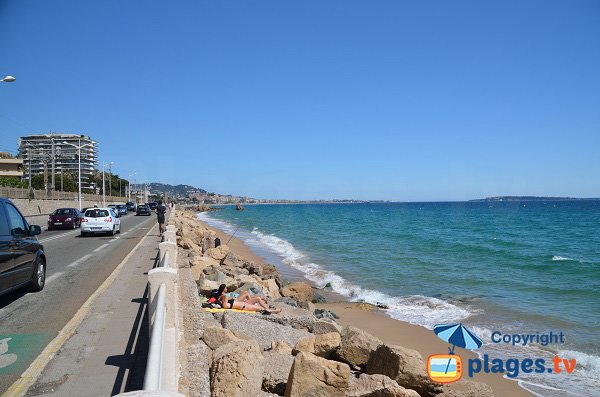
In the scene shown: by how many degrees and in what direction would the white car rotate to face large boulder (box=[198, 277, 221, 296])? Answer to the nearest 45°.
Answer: approximately 180°

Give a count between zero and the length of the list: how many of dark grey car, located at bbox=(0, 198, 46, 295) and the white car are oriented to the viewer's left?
0

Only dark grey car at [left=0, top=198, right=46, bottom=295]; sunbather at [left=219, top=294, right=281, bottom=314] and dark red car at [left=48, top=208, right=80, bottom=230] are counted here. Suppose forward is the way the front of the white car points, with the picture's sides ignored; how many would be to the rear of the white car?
2

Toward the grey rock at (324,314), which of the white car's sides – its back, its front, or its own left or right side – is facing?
back

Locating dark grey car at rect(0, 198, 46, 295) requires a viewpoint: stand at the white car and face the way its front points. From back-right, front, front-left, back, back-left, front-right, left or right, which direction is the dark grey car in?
back

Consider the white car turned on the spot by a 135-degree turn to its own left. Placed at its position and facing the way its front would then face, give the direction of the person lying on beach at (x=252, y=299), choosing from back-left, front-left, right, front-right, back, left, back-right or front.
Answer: front-left

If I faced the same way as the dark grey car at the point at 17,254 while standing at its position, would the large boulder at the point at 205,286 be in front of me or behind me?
in front

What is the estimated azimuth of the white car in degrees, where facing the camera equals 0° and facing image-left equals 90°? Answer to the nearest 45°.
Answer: approximately 180°

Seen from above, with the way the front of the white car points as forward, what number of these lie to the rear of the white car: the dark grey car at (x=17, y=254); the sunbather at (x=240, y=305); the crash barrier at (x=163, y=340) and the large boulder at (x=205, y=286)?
4
